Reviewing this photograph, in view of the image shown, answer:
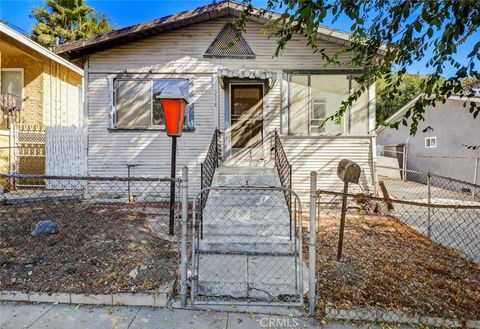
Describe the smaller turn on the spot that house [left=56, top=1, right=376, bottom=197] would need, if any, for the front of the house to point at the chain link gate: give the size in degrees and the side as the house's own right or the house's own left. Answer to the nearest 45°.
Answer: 0° — it already faces it

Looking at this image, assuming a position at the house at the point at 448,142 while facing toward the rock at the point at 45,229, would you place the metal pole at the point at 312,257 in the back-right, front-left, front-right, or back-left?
front-left

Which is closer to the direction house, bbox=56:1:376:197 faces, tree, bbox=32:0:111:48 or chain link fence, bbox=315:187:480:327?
the chain link fence

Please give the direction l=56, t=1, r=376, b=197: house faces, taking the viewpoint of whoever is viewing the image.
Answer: facing the viewer

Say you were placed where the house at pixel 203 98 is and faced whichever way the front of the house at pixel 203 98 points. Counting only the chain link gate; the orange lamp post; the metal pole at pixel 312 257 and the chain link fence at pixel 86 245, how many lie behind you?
0

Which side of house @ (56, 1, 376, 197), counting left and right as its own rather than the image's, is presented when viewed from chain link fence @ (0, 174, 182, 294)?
front

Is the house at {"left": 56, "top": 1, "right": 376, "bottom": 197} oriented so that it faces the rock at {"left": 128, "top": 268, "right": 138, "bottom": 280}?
yes

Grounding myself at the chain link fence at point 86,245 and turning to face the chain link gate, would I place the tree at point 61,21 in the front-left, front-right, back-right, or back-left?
back-left

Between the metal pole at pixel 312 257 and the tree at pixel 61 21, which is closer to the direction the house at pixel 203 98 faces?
the metal pole

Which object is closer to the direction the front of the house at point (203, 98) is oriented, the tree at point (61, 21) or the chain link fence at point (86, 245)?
the chain link fence

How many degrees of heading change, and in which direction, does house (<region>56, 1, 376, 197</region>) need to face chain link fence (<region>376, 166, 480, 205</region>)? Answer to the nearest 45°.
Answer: approximately 90° to its left

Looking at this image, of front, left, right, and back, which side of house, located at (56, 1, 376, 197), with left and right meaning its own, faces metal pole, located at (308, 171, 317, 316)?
front

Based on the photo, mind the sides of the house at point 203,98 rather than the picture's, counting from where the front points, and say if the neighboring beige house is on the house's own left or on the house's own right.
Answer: on the house's own right

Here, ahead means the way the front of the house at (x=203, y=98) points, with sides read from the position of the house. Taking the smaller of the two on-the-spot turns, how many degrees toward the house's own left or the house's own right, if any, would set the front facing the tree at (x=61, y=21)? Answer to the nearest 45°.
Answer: approximately 135° to the house's own right

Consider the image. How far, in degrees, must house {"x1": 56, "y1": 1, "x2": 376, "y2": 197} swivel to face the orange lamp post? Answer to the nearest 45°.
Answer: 0° — it already faces it

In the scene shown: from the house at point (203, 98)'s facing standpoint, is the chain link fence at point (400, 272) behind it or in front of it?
in front
